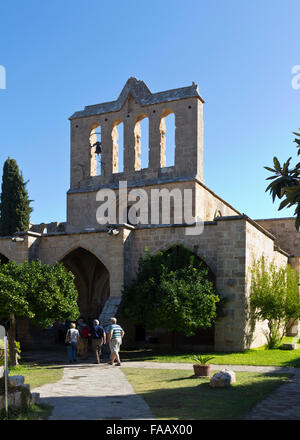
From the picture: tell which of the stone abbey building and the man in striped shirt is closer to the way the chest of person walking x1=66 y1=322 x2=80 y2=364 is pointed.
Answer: the stone abbey building

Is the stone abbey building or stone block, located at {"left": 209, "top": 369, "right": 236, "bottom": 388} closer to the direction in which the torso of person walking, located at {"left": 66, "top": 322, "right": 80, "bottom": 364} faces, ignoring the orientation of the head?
the stone abbey building

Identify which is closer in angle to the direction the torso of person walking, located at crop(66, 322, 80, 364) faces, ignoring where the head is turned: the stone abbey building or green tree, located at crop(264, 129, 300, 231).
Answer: the stone abbey building

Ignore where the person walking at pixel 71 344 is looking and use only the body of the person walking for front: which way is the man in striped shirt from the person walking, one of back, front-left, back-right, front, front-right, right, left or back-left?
back-right

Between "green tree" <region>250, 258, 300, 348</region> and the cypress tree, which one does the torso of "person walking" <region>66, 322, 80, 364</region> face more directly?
the cypress tree

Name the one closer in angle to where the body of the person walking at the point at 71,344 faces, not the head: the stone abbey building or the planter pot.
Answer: the stone abbey building

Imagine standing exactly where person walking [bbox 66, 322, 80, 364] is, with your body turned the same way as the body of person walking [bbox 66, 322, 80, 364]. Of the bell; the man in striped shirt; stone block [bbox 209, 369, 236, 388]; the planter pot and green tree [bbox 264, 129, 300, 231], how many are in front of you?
1

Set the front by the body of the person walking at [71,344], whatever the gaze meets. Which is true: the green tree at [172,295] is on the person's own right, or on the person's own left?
on the person's own right

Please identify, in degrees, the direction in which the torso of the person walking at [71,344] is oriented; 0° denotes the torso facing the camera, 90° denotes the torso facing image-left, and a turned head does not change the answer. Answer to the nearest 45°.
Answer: approximately 180°

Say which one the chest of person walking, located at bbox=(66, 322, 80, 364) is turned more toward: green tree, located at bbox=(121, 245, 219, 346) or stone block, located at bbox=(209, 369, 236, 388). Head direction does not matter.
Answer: the green tree
